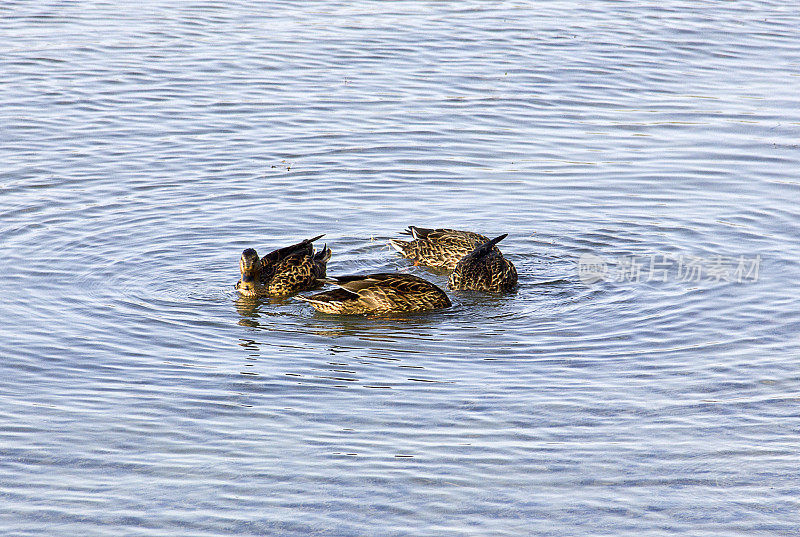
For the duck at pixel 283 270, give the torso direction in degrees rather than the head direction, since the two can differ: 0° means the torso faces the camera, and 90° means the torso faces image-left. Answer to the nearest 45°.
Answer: approximately 45°

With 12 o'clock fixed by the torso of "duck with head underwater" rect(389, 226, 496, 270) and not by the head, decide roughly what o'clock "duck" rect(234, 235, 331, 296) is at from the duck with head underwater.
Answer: The duck is roughly at 5 o'clock from the duck with head underwater.

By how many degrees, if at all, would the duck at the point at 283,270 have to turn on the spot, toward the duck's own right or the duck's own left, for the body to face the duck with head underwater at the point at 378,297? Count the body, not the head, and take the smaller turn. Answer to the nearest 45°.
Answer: approximately 90° to the duck's own left

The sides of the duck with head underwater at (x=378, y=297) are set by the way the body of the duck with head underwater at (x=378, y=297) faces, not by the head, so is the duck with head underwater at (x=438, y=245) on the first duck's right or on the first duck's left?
on the first duck's left

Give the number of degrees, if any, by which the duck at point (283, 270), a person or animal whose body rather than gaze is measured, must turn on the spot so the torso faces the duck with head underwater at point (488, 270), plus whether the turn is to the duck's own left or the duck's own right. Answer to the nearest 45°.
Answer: approximately 135° to the duck's own left

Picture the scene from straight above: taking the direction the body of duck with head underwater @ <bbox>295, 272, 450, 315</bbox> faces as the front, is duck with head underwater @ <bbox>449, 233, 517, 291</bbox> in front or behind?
in front

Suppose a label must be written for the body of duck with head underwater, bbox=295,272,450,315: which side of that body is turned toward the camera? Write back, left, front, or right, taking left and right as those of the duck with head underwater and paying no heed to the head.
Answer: right

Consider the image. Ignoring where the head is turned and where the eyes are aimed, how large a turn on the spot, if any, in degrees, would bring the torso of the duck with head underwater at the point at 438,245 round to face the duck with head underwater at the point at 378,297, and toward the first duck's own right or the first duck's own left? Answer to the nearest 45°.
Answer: approximately 90° to the first duck's own right

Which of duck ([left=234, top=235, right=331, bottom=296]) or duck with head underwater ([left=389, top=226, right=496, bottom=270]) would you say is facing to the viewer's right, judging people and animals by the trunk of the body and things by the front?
the duck with head underwater

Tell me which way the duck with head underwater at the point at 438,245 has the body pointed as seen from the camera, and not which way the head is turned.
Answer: to the viewer's right

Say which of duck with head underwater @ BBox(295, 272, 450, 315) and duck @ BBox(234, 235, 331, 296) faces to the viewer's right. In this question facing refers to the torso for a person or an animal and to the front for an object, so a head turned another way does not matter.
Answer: the duck with head underwater

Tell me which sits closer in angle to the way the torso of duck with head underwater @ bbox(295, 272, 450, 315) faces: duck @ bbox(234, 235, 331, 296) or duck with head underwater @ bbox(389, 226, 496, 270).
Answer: the duck with head underwater
